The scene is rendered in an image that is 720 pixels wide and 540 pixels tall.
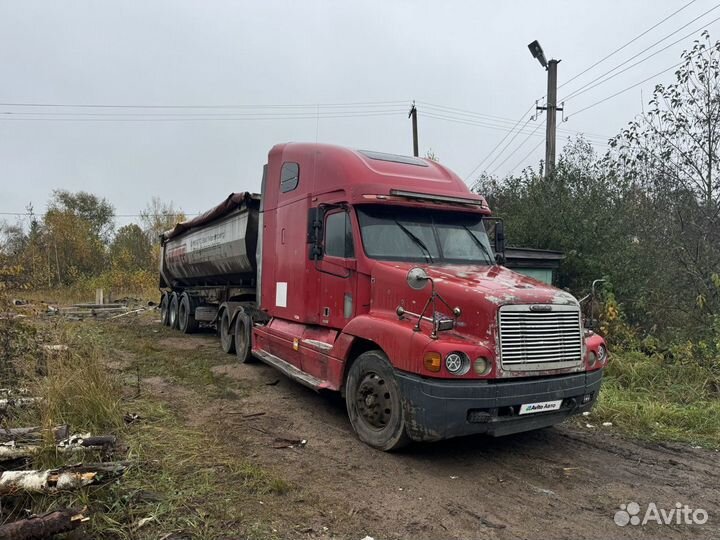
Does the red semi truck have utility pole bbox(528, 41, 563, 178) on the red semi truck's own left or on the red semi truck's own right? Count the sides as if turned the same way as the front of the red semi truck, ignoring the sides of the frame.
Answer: on the red semi truck's own left

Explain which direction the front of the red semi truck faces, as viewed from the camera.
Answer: facing the viewer and to the right of the viewer

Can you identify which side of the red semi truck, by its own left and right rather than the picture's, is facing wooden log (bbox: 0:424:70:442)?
right

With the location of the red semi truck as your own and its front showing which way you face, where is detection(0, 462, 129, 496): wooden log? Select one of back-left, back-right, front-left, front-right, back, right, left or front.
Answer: right

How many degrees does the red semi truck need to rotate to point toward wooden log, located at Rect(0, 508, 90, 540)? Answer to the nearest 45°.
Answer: approximately 90° to its right

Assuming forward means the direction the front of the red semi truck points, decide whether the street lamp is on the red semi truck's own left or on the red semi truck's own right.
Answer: on the red semi truck's own left

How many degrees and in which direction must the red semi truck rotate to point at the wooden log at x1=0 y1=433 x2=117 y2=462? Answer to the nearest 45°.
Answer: approximately 90° to its right

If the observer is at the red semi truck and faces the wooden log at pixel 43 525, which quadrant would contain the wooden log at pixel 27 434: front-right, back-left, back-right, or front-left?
front-right

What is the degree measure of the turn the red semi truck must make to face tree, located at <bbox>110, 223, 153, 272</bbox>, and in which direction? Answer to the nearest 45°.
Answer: approximately 180°
